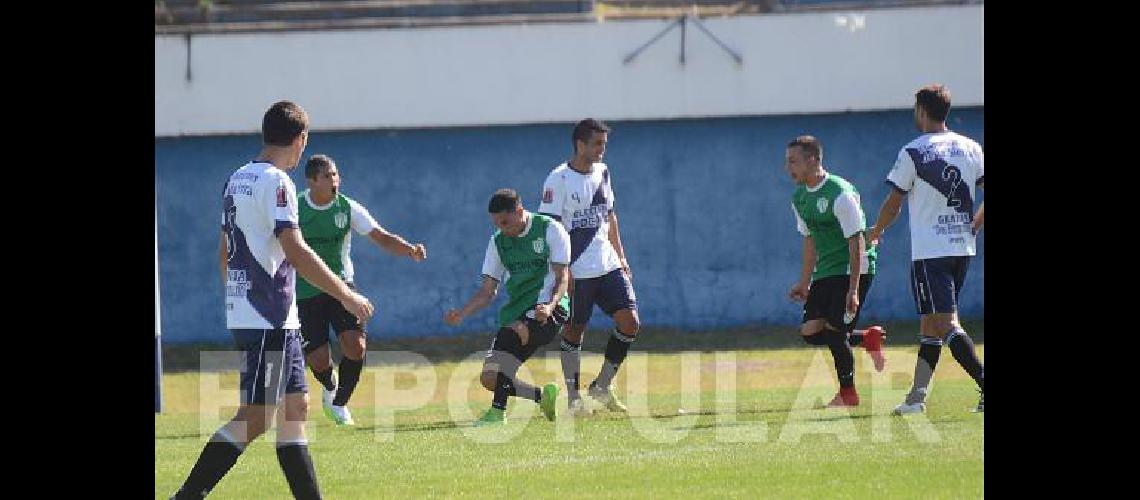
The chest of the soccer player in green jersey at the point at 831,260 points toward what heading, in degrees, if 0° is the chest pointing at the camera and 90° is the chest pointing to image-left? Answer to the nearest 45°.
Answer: approximately 45°

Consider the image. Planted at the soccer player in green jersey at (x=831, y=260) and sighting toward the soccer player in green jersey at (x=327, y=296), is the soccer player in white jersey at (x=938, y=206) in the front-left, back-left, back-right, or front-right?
back-left

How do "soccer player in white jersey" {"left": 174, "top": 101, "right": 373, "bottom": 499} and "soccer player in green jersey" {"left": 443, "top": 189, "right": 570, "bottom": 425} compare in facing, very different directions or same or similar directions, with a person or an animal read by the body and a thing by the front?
very different directions

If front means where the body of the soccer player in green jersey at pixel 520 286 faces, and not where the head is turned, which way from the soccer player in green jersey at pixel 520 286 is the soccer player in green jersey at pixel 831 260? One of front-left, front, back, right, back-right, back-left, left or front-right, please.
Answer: back-left

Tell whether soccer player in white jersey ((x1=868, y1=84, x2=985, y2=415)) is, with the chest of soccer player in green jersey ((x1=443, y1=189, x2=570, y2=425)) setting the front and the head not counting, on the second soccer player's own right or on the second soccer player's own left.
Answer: on the second soccer player's own left

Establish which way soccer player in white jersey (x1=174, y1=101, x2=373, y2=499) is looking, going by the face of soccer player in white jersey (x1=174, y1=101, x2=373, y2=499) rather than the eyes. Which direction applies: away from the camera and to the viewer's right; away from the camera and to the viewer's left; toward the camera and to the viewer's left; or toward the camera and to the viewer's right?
away from the camera and to the viewer's right

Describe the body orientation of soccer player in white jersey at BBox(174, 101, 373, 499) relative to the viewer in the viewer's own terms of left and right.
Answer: facing away from the viewer and to the right of the viewer

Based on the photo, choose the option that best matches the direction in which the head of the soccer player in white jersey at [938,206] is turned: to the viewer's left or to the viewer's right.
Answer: to the viewer's left

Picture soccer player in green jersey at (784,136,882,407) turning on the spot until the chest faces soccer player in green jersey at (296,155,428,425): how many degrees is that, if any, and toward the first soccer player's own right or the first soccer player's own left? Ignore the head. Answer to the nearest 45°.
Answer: approximately 45° to the first soccer player's own right

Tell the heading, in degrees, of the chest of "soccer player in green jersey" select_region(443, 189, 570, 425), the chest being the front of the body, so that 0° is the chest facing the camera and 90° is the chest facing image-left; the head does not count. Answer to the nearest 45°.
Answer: approximately 45°
